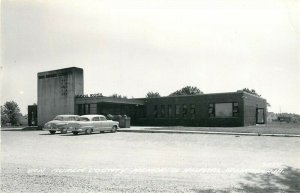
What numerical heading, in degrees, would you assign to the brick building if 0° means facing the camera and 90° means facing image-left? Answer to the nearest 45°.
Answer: approximately 45°

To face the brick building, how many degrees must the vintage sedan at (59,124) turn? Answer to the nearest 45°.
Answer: approximately 180°

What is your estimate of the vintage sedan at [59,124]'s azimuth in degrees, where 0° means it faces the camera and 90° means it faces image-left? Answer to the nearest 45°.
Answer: approximately 45°
